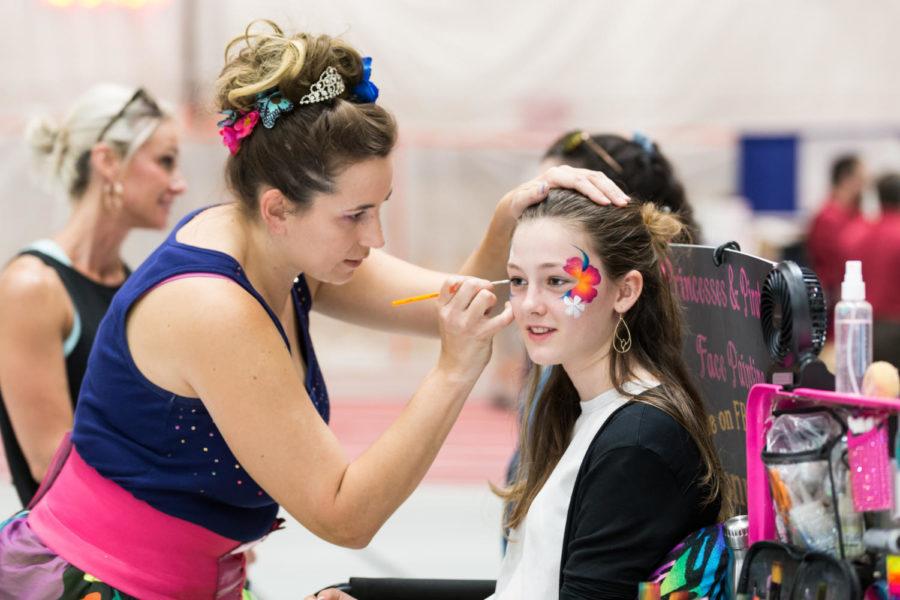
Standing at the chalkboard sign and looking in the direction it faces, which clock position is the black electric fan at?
The black electric fan is roughly at 10 o'clock from the chalkboard sign.

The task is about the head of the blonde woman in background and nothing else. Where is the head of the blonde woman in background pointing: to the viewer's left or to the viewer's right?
to the viewer's right

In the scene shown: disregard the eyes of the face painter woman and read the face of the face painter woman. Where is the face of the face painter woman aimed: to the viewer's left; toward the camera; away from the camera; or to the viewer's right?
to the viewer's right

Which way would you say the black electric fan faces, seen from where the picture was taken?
facing the viewer and to the left of the viewer

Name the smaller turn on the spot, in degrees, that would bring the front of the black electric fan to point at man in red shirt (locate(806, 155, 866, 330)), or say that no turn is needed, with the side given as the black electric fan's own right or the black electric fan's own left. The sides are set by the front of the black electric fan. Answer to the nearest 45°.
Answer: approximately 135° to the black electric fan's own right

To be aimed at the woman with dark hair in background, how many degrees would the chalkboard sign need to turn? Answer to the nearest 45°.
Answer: approximately 135° to its right

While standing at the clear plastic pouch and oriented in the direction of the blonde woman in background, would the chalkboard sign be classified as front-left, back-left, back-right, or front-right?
front-right

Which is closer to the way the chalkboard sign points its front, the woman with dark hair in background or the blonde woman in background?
the blonde woman in background

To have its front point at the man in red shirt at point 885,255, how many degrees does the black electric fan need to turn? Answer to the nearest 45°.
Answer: approximately 135° to its right
